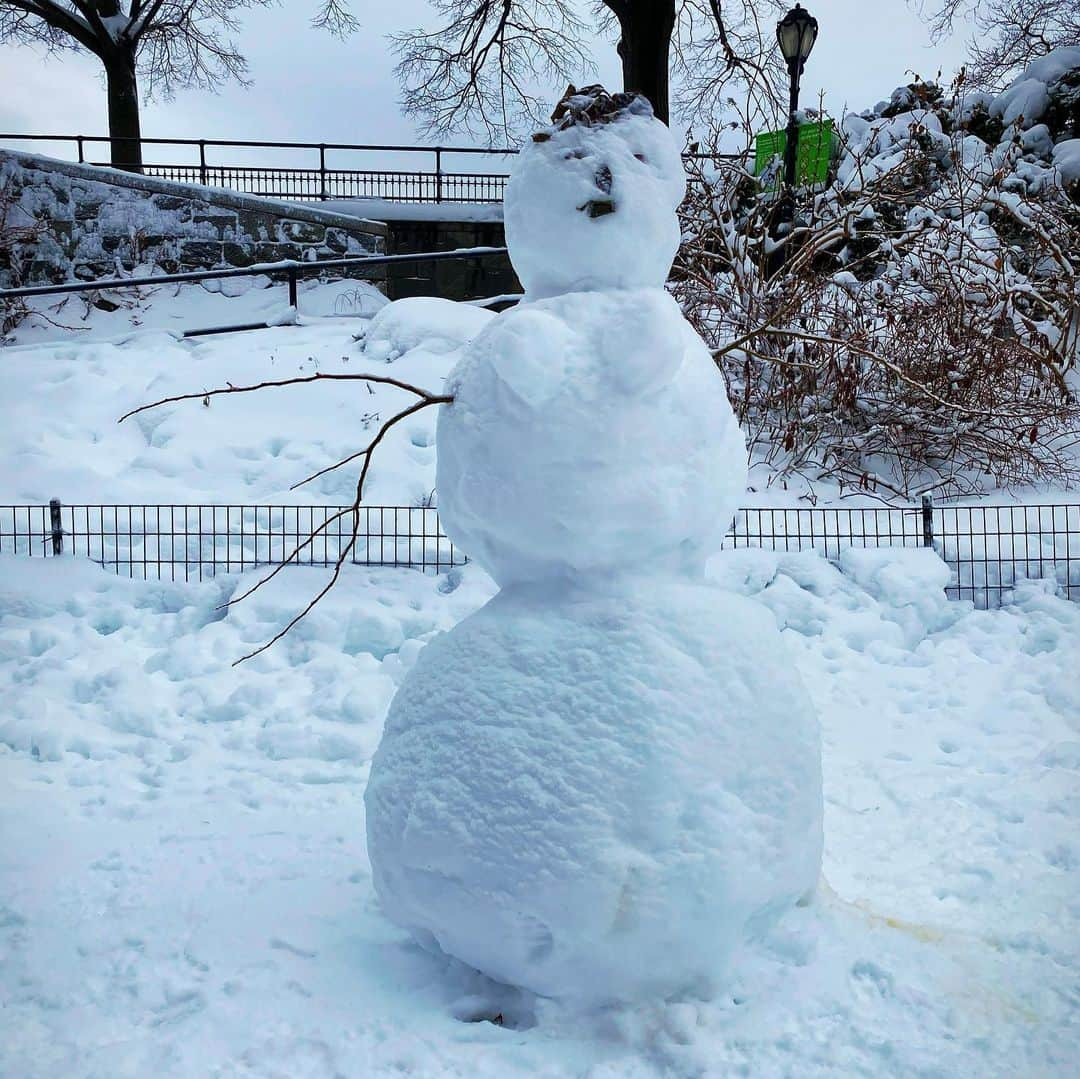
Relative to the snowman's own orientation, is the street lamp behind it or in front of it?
behind

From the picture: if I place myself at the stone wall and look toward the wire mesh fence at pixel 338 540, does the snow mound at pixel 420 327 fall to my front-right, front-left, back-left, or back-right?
front-left

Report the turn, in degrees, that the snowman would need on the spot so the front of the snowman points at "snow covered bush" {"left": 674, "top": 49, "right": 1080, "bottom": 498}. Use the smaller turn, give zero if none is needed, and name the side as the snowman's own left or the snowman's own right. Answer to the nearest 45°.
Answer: approximately 180°

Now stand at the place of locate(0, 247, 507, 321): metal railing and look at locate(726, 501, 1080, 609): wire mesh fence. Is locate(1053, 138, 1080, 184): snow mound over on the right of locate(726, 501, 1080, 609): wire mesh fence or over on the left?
left

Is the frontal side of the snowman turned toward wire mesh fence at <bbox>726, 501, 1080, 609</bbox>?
no

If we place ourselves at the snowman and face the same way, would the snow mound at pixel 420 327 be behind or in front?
behind

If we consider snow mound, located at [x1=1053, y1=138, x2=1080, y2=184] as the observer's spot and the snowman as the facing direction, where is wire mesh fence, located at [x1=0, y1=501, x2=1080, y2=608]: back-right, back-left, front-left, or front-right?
front-right

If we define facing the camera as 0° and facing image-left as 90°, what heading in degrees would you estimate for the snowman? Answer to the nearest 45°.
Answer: approximately 0°

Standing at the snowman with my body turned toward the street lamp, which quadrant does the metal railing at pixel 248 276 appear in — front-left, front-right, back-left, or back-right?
front-left

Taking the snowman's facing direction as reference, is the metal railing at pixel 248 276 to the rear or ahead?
to the rear
